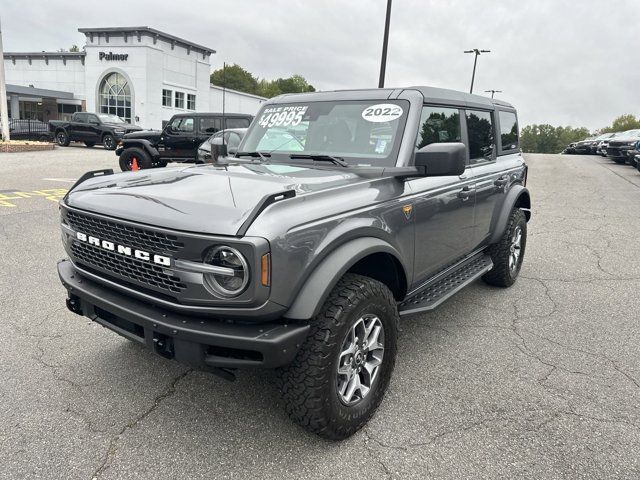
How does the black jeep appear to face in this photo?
to the viewer's left

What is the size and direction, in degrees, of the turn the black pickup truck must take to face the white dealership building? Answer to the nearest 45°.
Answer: approximately 135° to its left

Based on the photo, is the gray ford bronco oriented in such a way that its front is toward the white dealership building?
no

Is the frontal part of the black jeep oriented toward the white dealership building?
no

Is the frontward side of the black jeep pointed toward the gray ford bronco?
no

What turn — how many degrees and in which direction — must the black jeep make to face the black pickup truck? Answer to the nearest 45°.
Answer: approximately 45° to its right

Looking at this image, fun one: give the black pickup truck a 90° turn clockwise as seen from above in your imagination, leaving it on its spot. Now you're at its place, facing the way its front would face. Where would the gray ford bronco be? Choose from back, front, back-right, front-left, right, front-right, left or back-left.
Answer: front-left

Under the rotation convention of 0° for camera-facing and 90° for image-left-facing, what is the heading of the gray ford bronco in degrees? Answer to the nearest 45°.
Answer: approximately 45°

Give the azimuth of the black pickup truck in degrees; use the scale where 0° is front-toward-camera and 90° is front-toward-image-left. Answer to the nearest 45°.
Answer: approximately 315°

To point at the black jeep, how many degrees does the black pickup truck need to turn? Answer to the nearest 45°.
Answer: approximately 45° to its right

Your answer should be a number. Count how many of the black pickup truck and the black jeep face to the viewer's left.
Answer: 1
